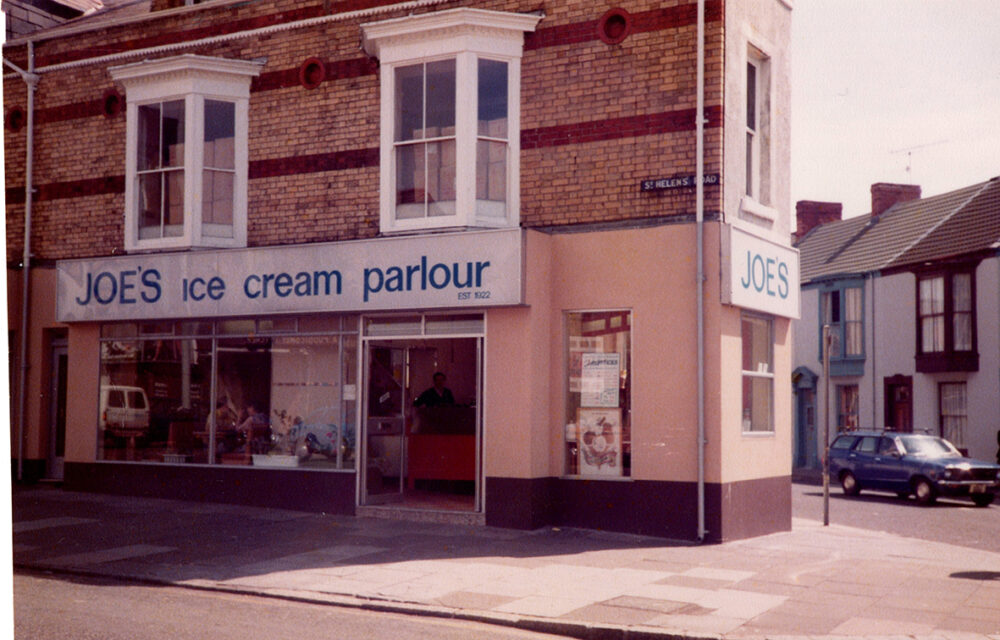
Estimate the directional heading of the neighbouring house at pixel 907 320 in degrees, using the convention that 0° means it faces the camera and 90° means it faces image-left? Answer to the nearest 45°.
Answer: approximately 45°

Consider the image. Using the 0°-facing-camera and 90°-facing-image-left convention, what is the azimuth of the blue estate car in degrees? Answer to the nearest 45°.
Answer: approximately 315°

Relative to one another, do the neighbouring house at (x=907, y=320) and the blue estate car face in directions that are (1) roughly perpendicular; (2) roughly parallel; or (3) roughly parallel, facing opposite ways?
roughly perpendicular

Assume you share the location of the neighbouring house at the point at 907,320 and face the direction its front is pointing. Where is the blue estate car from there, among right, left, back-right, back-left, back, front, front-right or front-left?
front-left

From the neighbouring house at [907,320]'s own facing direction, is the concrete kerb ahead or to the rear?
ahead

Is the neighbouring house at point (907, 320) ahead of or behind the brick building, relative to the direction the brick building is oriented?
behind

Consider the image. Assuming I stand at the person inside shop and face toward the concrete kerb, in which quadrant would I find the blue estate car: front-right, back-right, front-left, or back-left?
back-left

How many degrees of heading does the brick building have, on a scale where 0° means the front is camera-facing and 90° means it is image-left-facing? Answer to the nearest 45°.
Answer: approximately 45°
